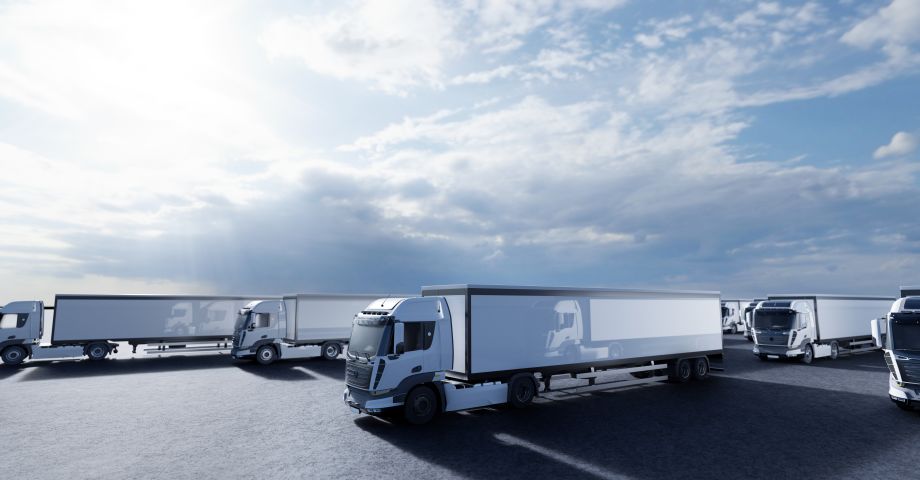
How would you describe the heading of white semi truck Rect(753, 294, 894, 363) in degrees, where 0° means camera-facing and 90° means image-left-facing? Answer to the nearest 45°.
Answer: approximately 45°

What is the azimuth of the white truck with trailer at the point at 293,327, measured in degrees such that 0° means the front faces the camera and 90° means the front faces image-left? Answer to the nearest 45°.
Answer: approximately 45°

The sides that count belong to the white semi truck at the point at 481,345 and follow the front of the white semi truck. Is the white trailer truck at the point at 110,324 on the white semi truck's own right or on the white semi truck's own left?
on the white semi truck's own right

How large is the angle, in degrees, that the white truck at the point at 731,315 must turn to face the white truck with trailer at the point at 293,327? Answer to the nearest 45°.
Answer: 0° — it already faces it

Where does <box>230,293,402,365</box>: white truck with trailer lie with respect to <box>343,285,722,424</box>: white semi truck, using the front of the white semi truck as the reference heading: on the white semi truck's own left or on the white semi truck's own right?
on the white semi truck's own right

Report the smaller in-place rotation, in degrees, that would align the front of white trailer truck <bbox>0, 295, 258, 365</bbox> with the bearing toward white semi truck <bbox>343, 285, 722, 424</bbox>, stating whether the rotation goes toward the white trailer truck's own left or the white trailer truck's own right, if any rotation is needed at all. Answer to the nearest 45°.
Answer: approximately 90° to the white trailer truck's own left

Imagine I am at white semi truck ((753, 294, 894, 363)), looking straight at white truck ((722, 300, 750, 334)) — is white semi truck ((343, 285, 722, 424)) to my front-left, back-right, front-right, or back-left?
back-left

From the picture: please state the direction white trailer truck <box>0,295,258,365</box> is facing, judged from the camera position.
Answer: facing to the left of the viewer

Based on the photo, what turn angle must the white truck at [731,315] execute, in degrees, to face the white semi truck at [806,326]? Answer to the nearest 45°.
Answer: approximately 45° to its left

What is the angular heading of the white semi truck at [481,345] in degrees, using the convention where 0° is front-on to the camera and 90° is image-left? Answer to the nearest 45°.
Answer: approximately 45°
